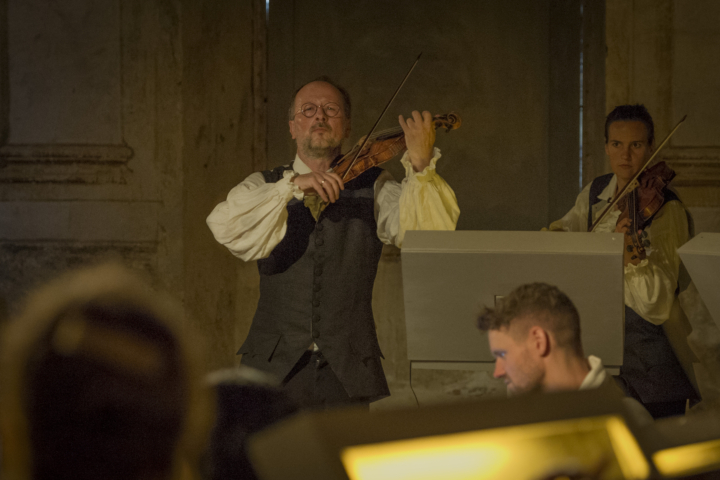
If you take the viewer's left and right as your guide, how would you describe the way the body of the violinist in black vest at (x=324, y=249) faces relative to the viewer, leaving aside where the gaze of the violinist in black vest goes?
facing the viewer

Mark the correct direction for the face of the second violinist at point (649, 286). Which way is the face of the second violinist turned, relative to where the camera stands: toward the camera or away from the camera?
toward the camera

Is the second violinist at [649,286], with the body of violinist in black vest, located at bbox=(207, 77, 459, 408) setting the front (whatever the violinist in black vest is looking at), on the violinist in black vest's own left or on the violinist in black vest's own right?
on the violinist in black vest's own left
